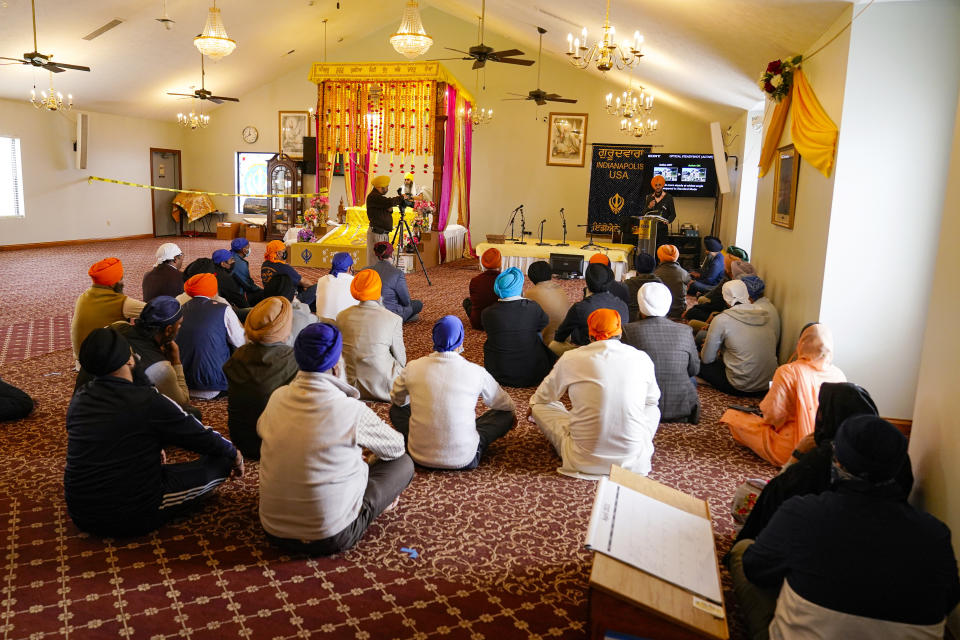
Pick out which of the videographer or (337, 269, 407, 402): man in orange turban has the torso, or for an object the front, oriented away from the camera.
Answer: the man in orange turban

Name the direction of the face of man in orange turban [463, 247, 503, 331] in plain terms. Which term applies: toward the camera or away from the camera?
away from the camera

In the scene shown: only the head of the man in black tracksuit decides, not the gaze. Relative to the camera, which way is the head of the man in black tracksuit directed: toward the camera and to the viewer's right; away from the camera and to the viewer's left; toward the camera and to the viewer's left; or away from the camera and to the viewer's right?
away from the camera and to the viewer's right

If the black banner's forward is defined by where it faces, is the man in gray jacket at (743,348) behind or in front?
in front

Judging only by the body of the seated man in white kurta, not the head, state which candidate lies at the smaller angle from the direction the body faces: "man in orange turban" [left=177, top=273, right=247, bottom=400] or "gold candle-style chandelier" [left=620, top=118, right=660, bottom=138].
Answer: the gold candle-style chandelier

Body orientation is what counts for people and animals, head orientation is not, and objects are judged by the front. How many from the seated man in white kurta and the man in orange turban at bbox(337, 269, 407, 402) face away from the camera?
2

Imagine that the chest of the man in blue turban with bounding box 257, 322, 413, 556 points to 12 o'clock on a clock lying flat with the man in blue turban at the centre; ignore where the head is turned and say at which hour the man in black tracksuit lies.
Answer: The man in black tracksuit is roughly at 8 o'clock from the man in blue turban.

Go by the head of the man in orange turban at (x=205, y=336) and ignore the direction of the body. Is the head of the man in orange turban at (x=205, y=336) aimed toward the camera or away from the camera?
away from the camera

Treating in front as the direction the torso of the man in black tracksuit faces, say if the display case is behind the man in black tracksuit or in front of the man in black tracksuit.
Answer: in front

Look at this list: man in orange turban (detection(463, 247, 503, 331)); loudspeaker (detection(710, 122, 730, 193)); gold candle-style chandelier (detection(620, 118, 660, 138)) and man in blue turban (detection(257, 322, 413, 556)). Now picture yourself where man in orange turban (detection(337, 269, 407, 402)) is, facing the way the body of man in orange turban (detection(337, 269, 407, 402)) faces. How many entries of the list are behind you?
1

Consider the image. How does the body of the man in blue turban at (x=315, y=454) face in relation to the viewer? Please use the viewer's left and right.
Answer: facing away from the viewer and to the right of the viewer

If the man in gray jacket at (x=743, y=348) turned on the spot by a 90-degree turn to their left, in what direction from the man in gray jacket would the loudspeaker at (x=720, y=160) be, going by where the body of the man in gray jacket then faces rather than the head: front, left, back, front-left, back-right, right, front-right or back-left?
back-right

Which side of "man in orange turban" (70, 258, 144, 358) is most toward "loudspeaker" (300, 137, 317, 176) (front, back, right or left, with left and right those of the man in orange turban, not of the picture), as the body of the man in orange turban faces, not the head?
front

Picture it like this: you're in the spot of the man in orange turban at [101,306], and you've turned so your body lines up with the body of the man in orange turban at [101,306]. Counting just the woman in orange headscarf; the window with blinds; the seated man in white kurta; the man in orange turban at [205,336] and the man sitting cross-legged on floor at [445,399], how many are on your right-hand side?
4

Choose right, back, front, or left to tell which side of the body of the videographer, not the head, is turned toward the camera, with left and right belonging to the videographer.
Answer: right

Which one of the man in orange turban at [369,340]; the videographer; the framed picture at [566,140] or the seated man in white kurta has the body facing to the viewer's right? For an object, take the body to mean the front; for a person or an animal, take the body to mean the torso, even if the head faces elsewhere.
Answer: the videographer

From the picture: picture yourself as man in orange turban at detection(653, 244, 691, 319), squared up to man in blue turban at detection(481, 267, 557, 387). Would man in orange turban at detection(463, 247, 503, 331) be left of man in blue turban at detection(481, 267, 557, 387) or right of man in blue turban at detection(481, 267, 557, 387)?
right

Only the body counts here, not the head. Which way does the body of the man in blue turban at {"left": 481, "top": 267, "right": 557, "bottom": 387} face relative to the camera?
away from the camera

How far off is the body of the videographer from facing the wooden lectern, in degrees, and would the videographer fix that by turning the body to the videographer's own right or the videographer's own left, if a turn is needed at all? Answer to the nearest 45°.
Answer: approximately 90° to the videographer's own right

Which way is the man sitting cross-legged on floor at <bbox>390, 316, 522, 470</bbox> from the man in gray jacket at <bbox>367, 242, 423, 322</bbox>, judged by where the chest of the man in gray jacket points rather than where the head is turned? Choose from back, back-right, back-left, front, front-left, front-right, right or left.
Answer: back-right
